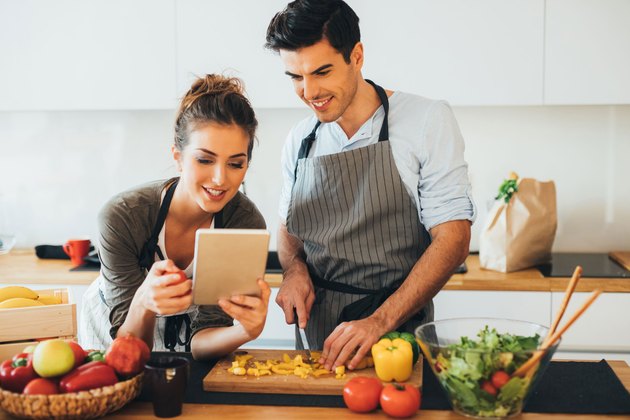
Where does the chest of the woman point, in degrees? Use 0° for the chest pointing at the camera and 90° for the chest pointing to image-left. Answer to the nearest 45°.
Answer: approximately 315°

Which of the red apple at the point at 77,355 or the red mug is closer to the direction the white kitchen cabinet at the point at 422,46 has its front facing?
the red apple

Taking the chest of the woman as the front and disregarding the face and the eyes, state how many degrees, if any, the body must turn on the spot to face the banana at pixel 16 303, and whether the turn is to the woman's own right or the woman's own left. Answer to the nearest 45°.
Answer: approximately 135° to the woman's own right

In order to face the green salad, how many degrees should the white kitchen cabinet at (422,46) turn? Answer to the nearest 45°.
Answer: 0° — it already faces it

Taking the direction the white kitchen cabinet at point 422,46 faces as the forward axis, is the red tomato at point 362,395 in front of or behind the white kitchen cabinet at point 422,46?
in front

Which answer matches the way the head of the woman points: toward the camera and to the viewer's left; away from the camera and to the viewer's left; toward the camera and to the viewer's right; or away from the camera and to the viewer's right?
toward the camera and to the viewer's right

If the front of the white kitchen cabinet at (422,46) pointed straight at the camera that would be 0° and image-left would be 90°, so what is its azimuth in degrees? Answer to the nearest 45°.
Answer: approximately 0°

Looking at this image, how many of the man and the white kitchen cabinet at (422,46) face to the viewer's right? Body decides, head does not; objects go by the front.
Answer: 0

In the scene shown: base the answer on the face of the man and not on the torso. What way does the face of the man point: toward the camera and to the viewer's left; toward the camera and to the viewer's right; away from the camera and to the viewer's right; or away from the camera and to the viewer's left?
toward the camera and to the viewer's left
